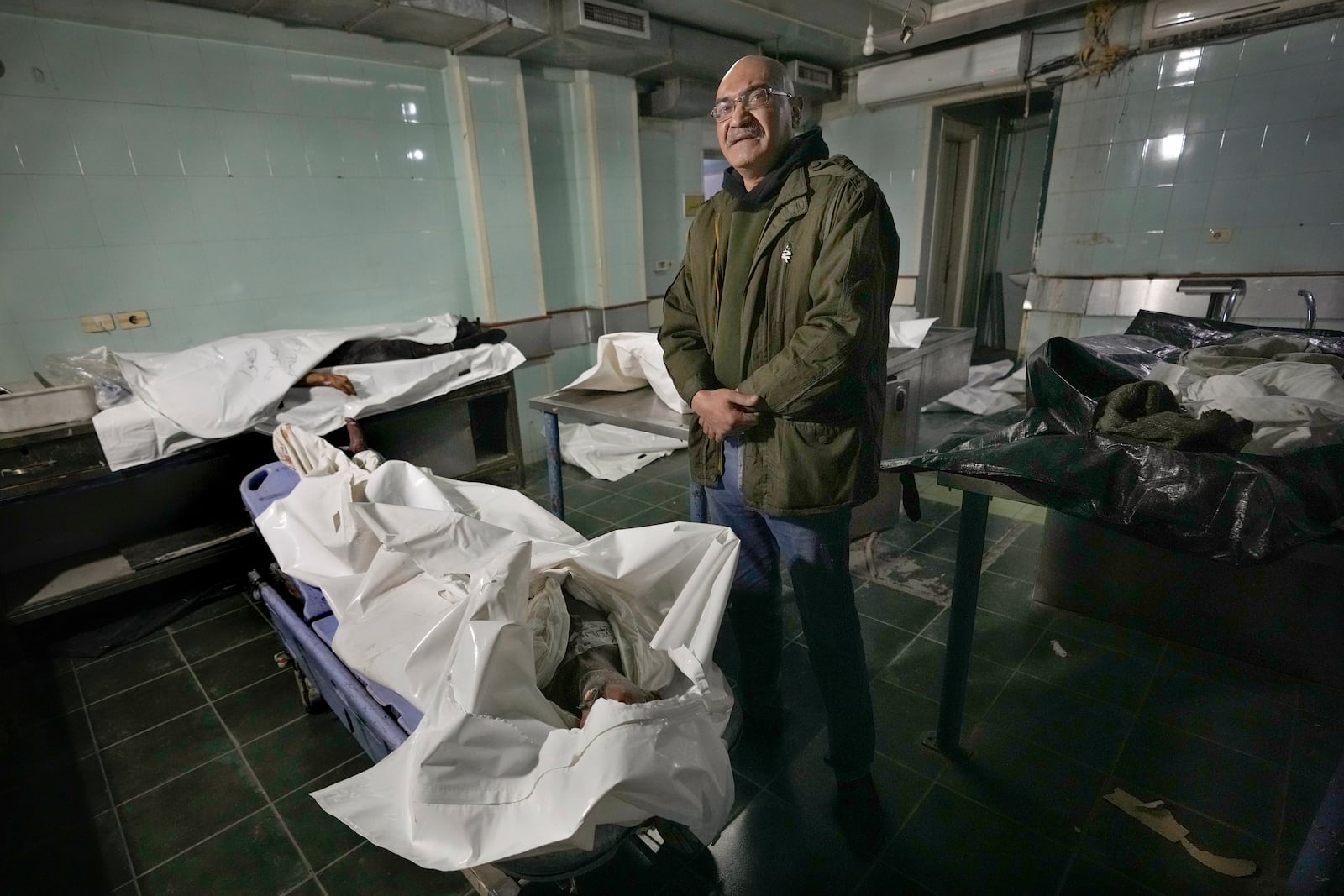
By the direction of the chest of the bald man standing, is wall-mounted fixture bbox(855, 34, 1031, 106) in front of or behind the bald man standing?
behind

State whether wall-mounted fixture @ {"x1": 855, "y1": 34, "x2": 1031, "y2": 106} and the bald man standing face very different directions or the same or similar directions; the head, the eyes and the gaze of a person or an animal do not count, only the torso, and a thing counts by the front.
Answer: same or similar directions

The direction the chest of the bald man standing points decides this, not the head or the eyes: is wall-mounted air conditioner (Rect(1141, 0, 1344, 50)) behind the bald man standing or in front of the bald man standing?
behind

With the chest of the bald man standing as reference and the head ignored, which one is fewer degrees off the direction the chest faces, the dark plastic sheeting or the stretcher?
the stretcher

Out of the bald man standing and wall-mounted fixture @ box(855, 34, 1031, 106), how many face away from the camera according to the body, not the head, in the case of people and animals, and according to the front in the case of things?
0

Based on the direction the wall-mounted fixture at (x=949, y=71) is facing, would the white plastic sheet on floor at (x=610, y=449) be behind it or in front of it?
in front

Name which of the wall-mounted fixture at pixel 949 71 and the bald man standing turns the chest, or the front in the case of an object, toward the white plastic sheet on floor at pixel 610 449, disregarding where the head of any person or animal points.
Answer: the wall-mounted fixture

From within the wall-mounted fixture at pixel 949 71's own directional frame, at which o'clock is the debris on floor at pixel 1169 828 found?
The debris on floor is roughly at 10 o'clock from the wall-mounted fixture.

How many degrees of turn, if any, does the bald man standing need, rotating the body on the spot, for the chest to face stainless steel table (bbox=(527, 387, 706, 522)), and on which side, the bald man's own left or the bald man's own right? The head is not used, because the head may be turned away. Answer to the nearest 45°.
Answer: approximately 90° to the bald man's own right

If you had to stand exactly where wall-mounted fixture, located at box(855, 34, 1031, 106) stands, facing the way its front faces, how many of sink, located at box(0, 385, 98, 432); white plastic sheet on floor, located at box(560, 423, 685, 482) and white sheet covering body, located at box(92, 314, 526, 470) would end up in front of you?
3

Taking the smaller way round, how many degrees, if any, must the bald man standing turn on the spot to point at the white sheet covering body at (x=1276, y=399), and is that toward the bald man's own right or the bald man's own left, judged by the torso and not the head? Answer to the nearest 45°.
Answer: approximately 135° to the bald man's own left

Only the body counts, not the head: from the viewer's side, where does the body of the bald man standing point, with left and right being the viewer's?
facing the viewer and to the left of the viewer

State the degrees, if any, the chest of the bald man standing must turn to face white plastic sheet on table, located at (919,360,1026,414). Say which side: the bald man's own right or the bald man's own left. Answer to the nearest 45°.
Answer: approximately 180°

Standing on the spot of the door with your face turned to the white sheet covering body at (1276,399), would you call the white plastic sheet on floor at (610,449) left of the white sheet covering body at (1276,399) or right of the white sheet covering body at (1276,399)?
right
